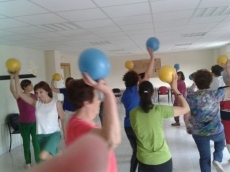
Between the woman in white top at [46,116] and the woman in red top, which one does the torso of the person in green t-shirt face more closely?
the woman in white top

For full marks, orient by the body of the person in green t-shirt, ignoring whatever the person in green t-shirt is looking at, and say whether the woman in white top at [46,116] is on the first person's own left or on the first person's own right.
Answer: on the first person's own left

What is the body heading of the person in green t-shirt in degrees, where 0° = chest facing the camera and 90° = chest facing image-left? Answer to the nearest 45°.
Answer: approximately 180°

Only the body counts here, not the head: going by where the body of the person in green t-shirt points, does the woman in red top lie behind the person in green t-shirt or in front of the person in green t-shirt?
behind
